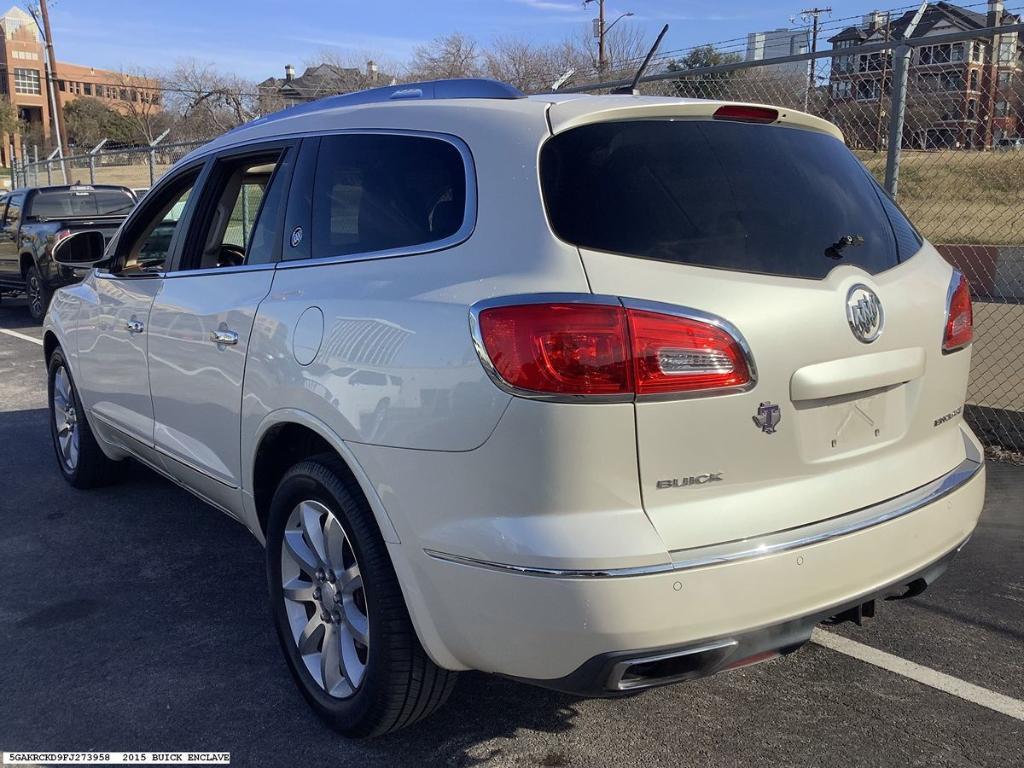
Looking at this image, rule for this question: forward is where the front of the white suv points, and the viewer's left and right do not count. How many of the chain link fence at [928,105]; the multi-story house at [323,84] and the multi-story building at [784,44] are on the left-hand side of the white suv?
0

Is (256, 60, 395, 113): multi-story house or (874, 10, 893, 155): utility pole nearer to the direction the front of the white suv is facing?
the multi-story house

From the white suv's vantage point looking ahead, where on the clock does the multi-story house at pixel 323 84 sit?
The multi-story house is roughly at 1 o'clock from the white suv.

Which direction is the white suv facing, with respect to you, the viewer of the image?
facing away from the viewer and to the left of the viewer

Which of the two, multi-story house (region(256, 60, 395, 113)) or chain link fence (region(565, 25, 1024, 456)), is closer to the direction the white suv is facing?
the multi-story house

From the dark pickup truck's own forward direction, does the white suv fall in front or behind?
behind

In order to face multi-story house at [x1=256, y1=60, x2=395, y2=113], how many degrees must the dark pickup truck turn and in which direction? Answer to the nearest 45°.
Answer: approximately 45° to its right

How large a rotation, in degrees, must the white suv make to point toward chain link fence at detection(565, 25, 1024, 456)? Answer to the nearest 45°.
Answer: approximately 90° to its right

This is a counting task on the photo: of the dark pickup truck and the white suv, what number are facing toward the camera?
0

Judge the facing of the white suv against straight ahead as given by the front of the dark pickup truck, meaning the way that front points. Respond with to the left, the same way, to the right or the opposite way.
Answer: the same way

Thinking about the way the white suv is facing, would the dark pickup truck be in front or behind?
in front

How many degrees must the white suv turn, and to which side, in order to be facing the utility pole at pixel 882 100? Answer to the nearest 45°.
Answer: approximately 90° to its right

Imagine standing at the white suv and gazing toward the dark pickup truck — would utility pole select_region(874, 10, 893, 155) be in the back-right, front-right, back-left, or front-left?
front-right

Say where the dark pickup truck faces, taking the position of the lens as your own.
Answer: facing away from the viewer and to the left of the viewer
